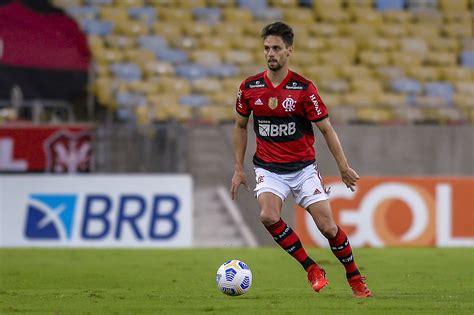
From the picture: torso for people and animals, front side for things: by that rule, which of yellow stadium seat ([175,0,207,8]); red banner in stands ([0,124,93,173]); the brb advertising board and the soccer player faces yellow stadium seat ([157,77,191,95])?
yellow stadium seat ([175,0,207,8])

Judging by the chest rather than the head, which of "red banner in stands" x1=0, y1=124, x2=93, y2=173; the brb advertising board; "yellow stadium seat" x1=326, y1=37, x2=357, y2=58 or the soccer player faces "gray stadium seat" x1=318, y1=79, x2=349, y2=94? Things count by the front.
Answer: "yellow stadium seat" x1=326, y1=37, x2=357, y2=58

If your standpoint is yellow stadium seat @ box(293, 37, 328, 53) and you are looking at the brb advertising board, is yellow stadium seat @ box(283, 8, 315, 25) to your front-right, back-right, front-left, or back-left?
back-right

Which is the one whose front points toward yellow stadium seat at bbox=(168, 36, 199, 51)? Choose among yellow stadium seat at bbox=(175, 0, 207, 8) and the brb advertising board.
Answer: yellow stadium seat at bbox=(175, 0, 207, 8)

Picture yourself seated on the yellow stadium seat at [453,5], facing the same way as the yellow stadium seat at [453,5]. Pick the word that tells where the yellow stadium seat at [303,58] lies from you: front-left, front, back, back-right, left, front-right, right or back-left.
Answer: front-right

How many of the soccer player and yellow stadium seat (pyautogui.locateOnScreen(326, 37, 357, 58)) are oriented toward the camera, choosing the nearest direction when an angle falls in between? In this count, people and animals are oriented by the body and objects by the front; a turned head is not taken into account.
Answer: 2

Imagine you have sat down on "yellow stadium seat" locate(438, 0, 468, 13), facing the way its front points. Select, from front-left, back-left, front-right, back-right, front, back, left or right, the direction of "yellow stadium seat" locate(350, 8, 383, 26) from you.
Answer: front-right

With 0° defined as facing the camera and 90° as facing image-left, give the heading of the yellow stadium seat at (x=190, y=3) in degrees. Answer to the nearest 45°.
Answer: approximately 0°

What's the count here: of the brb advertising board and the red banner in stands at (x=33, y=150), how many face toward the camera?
2

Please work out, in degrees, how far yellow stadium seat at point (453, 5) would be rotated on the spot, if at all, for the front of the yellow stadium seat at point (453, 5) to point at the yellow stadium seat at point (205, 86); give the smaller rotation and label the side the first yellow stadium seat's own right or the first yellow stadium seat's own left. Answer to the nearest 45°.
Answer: approximately 45° to the first yellow stadium seat's own right

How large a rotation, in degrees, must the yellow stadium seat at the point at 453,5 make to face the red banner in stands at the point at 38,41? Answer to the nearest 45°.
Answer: approximately 45° to its right

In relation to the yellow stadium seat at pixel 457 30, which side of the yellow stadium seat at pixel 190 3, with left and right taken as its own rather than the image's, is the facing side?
left

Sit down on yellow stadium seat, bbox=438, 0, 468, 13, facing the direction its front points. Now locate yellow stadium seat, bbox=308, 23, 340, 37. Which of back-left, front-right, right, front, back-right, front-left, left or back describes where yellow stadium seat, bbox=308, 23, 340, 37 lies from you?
front-right

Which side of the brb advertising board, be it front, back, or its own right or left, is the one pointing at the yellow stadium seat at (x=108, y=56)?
back

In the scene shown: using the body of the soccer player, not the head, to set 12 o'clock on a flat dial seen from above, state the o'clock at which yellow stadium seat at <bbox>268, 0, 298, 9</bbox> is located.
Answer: The yellow stadium seat is roughly at 6 o'clock from the soccer player.

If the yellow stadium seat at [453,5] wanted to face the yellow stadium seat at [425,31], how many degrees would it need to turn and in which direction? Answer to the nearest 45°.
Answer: approximately 45° to its right

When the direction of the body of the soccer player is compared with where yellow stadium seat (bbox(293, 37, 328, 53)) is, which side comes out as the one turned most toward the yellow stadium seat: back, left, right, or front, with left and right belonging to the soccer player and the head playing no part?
back
